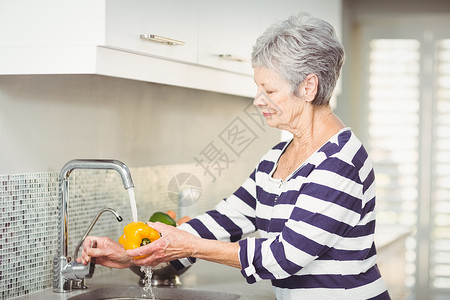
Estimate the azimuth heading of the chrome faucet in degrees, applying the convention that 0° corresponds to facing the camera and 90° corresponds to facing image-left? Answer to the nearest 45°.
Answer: approximately 270°

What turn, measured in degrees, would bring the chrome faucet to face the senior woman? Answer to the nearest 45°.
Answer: approximately 45° to its right

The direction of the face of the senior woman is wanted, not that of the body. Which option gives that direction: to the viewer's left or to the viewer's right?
to the viewer's left

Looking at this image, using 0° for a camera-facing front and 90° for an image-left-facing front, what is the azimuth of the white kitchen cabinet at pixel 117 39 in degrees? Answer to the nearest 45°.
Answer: approximately 315°

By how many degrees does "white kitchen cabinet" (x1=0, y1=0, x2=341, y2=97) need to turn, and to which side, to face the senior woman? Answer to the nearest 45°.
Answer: approximately 45° to its left
